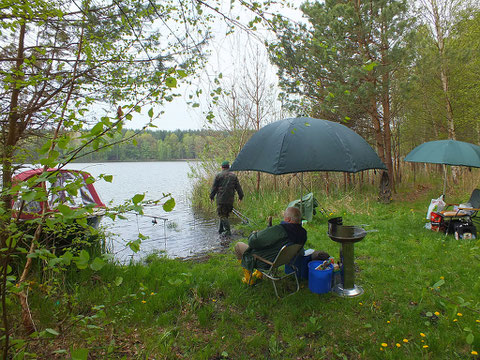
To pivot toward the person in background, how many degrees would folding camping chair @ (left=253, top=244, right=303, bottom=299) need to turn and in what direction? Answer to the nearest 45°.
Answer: approximately 45° to its right

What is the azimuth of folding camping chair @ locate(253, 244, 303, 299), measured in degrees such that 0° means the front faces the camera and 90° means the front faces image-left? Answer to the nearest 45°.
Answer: approximately 135°

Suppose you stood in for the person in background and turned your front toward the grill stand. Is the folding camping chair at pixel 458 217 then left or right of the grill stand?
left
